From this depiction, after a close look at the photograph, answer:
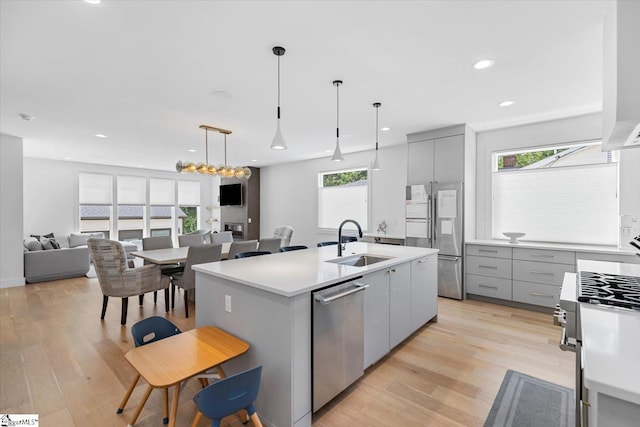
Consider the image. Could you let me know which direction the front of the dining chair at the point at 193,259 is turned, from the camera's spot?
facing away from the viewer and to the left of the viewer

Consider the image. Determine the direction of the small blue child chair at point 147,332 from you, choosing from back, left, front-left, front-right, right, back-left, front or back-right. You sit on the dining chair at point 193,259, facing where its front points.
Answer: back-left

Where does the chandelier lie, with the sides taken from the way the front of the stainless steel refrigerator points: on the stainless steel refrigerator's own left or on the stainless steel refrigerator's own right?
on the stainless steel refrigerator's own right

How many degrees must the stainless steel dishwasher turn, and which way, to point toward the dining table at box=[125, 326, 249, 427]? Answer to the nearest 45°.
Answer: approximately 90° to its right

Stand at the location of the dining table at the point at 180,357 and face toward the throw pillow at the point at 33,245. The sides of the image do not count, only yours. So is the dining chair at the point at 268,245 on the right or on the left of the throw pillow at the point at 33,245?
right

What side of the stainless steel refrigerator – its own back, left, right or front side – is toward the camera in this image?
front

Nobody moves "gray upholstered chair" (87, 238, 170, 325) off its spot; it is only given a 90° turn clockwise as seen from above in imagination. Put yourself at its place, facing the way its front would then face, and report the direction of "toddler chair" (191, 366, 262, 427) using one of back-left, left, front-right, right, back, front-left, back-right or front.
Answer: front-right

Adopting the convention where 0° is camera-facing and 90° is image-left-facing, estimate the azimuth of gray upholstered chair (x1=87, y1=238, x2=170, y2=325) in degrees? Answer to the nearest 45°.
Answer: approximately 225°

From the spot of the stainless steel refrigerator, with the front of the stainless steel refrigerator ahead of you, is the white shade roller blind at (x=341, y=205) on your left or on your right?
on your right

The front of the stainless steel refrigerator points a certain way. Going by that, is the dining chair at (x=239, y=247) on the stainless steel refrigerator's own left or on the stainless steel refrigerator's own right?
on the stainless steel refrigerator's own right

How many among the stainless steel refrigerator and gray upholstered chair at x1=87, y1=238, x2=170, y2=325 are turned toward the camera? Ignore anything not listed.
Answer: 1
